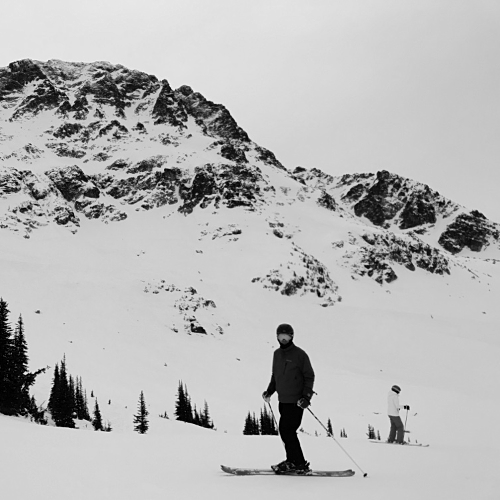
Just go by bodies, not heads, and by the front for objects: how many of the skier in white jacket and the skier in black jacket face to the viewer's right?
1

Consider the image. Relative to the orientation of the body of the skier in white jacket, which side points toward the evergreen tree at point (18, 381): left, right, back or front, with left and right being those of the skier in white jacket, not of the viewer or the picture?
back

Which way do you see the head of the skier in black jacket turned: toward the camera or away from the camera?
toward the camera

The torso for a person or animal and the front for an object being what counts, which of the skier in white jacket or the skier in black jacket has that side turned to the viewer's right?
the skier in white jacket

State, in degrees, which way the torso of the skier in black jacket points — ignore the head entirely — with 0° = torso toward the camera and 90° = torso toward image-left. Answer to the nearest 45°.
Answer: approximately 45°

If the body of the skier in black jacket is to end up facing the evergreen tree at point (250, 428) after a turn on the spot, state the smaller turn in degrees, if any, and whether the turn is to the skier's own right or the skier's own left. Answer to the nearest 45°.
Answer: approximately 135° to the skier's own right

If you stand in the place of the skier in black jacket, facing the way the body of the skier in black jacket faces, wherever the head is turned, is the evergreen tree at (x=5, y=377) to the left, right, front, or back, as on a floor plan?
right

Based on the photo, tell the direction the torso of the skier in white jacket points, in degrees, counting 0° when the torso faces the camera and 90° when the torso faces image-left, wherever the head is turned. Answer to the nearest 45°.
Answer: approximately 270°

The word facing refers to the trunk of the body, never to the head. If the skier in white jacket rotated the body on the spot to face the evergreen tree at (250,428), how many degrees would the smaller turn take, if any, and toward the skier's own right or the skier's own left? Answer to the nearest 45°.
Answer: approximately 135° to the skier's own left

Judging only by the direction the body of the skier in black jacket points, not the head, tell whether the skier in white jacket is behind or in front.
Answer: behind

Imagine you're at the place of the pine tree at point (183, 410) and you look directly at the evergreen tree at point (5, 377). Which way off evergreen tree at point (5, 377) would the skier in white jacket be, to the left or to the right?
left

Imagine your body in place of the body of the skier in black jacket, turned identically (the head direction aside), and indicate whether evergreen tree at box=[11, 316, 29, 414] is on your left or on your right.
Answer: on your right
